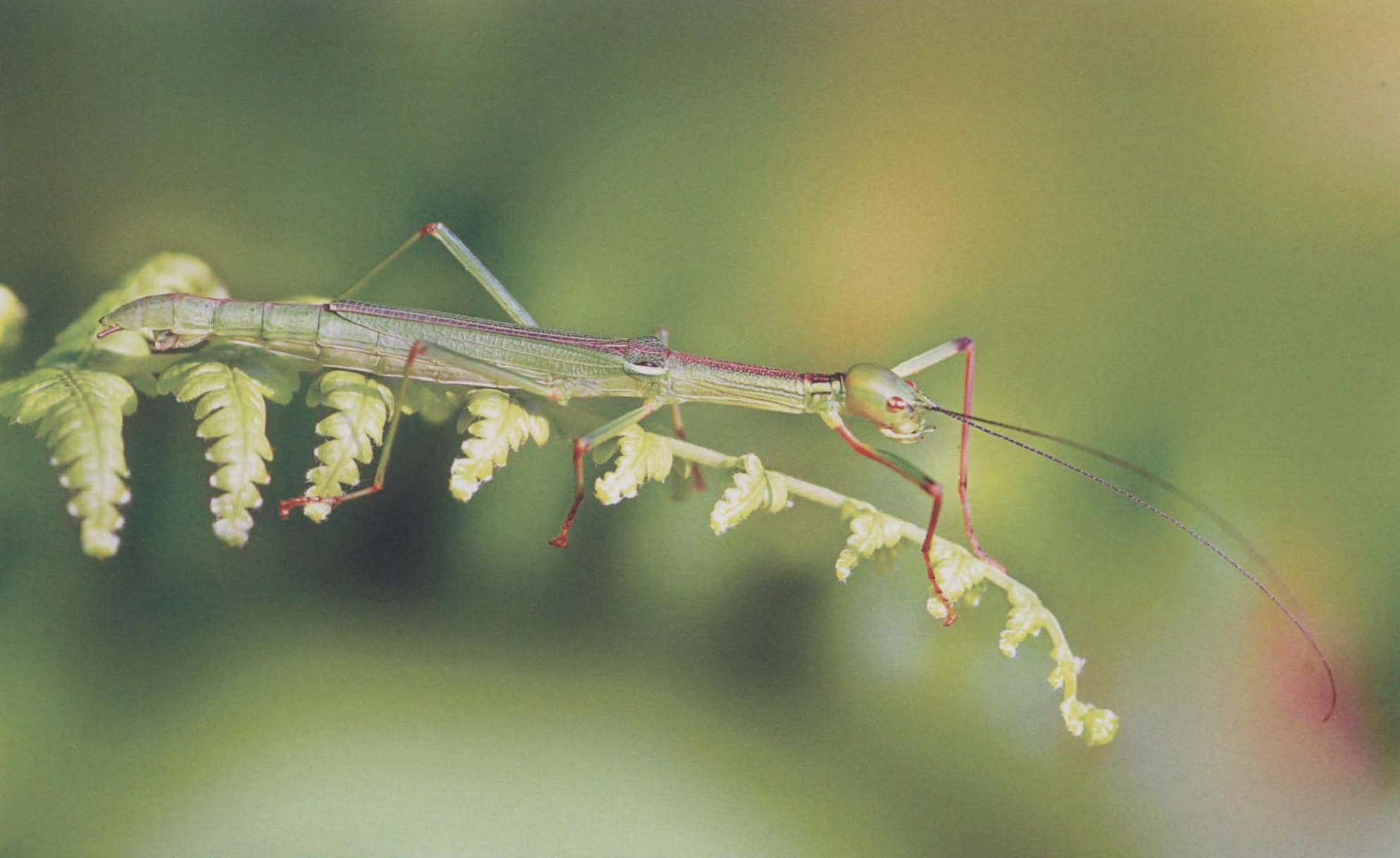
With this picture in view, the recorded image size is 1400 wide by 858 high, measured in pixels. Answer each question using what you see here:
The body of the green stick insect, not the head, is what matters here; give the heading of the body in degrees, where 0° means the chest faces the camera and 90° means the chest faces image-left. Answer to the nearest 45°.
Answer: approximately 270°

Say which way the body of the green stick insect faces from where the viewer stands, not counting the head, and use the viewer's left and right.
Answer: facing to the right of the viewer
